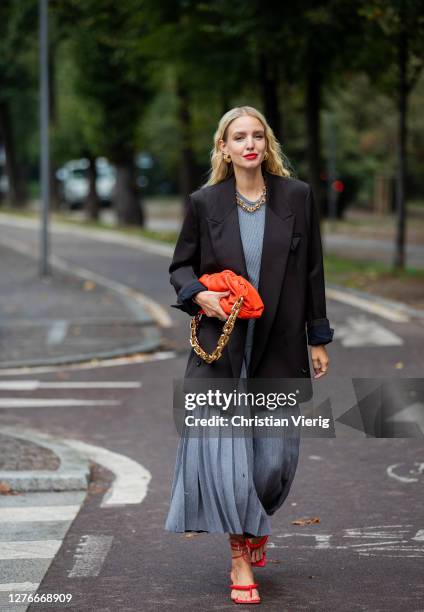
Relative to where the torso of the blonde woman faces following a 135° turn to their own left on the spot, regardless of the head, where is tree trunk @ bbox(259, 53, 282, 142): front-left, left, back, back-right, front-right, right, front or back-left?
front-left

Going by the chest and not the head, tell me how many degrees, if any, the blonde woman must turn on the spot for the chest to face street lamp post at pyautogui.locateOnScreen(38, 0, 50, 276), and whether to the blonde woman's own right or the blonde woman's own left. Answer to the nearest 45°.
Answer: approximately 180°

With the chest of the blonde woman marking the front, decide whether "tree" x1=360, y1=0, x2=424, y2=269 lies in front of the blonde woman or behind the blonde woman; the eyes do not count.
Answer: behind

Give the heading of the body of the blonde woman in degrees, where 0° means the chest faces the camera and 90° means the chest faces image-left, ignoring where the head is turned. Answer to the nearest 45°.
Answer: approximately 0°

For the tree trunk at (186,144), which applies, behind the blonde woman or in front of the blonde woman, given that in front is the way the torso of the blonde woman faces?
behind

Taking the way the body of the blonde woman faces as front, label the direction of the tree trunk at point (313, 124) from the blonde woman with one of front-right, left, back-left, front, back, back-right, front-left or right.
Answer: back

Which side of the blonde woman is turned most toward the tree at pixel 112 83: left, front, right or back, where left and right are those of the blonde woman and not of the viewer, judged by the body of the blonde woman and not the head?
back

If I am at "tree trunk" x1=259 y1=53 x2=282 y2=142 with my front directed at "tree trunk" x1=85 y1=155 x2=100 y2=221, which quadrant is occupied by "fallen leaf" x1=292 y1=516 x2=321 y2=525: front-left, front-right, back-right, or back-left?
back-left
